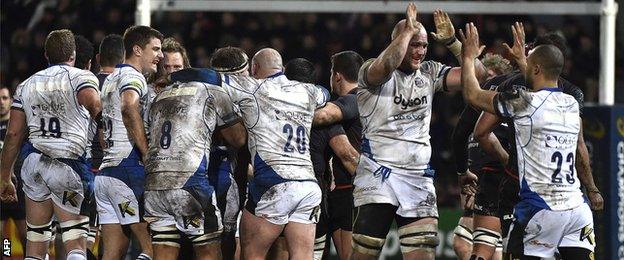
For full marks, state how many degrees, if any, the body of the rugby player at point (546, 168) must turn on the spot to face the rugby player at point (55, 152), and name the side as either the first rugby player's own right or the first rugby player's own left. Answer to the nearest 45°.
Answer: approximately 45° to the first rugby player's own left

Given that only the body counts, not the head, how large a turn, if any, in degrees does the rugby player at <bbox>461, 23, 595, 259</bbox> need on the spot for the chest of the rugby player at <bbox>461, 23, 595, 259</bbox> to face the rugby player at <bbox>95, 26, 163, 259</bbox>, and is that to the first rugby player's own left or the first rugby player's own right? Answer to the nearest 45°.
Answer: approximately 45° to the first rugby player's own left

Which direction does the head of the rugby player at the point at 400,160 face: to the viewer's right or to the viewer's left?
to the viewer's right

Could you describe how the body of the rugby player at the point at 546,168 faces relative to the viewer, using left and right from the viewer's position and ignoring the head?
facing away from the viewer and to the left of the viewer

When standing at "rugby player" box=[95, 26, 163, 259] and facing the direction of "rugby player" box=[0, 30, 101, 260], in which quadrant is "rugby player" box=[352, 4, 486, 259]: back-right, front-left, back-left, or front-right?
back-right
